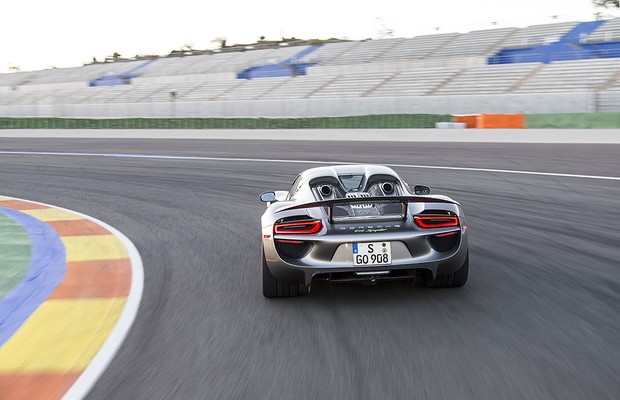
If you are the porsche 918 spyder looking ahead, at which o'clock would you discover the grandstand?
The grandstand is roughly at 12 o'clock from the porsche 918 spyder.

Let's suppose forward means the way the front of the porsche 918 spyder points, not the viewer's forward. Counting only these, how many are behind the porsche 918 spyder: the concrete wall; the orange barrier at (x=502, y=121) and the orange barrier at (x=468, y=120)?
0

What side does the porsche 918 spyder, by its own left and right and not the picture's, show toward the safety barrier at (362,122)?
front

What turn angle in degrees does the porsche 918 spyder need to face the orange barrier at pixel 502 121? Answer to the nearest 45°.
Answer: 0° — it already faces it

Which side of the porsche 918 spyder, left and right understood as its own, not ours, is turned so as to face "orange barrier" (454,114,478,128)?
front

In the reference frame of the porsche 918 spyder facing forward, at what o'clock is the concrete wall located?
The concrete wall is roughly at 12 o'clock from the porsche 918 spyder.

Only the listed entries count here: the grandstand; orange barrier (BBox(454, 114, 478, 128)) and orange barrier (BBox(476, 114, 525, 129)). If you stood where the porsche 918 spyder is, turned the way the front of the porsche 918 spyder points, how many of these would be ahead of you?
3

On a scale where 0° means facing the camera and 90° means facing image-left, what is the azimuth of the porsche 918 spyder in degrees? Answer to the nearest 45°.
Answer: approximately 180°
